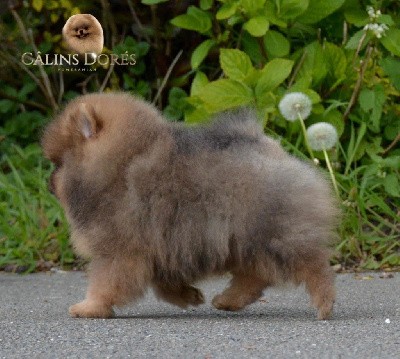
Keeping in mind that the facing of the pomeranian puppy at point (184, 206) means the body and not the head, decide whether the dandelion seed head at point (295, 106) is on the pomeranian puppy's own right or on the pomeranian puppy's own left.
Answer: on the pomeranian puppy's own right

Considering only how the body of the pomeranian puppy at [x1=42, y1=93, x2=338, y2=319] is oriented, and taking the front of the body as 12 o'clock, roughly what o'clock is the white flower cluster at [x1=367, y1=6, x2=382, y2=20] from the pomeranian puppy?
The white flower cluster is roughly at 4 o'clock from the pomeranian puppy.

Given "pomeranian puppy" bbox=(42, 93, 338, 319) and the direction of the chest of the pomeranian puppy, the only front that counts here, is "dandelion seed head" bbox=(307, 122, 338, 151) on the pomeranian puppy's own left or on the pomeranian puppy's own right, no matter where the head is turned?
on the pomeranian puppy's own right

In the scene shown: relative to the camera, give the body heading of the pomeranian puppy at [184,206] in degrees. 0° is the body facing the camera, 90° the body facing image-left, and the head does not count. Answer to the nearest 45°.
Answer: approximately 90°
